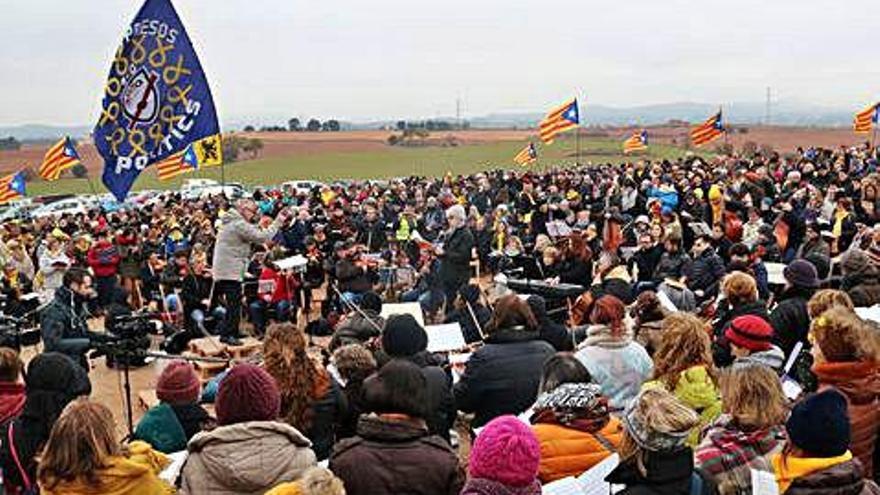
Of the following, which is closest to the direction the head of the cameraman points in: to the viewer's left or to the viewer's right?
to the viewer's right

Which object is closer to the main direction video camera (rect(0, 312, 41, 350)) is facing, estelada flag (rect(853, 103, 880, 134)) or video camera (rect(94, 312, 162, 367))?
the estelada flag

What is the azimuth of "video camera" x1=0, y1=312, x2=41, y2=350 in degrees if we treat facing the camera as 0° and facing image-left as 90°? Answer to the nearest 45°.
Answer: approximately 270°

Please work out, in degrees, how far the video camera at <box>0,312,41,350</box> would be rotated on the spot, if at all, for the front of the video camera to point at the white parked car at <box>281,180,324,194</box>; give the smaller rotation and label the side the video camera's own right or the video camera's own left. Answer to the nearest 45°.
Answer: approximately 45° to the video camera's own left

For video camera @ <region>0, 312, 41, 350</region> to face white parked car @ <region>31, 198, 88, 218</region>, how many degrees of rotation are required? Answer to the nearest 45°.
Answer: approximately 90° to its left

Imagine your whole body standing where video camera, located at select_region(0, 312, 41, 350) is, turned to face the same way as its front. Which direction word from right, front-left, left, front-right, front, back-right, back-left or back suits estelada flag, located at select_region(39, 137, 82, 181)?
left

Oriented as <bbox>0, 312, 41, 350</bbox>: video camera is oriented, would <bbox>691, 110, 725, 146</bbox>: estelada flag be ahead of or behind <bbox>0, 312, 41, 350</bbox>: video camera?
ahead

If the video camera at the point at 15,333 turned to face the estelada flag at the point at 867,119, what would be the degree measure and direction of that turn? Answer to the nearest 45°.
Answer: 0° — it already faces it

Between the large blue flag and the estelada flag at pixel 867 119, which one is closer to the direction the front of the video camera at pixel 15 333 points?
the estelada flag
